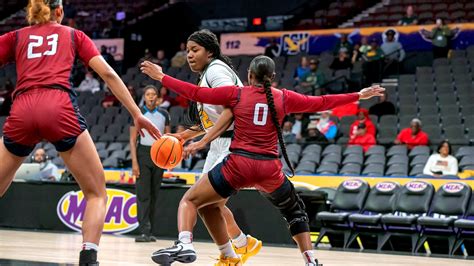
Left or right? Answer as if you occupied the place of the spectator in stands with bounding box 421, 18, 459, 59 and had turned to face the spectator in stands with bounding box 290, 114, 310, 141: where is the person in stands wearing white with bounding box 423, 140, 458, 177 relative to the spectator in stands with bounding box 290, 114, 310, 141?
left

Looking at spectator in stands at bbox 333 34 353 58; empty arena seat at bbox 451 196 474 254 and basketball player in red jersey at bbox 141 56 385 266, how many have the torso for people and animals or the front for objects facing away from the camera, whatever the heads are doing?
1

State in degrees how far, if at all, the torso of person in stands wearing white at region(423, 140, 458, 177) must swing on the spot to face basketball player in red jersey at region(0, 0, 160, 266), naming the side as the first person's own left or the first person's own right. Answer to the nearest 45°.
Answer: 0° — they already face them

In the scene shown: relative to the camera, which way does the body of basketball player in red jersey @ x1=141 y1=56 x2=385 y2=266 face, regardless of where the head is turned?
away from the camera

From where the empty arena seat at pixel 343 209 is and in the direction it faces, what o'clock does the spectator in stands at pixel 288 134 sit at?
The spectator in stands is roughly at 4 o'clock from the empty arena seat.

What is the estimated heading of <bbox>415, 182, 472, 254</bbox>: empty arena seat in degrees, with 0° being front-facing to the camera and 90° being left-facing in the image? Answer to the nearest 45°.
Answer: approximately 45°

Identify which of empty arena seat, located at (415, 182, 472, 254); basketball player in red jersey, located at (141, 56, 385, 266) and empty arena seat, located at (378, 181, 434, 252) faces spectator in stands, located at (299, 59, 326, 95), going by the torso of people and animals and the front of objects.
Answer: the basketball player in red jersey

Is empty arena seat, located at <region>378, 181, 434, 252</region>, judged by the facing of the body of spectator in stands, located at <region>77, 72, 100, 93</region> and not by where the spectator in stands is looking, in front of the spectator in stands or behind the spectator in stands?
in front

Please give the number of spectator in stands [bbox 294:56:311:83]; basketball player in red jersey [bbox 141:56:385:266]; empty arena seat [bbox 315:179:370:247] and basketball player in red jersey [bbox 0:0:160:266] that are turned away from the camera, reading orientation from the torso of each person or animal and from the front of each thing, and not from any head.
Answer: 2

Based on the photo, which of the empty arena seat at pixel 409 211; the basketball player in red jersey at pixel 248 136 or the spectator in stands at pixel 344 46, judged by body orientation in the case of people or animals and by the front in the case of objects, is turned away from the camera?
the basketball player in red jersey

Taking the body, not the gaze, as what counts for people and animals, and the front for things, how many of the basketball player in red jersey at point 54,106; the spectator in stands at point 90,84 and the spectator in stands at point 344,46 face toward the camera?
2

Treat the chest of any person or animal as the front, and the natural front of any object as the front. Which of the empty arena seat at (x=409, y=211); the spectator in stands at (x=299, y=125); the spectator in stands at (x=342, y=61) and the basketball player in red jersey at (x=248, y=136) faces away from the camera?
the basketball player in red jersey

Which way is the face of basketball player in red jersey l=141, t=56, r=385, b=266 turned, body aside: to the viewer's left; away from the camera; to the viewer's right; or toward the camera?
away from the camera

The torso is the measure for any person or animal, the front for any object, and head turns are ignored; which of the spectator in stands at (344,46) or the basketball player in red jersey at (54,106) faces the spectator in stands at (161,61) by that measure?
the basketball player in red jersey

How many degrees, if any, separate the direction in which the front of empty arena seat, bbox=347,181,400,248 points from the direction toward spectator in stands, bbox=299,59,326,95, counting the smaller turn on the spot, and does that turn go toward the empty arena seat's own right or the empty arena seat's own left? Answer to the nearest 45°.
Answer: approximately 135° to the empty arena seat's own right

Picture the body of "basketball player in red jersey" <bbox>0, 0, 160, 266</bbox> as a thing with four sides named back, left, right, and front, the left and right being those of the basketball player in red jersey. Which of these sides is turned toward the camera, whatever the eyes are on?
back
